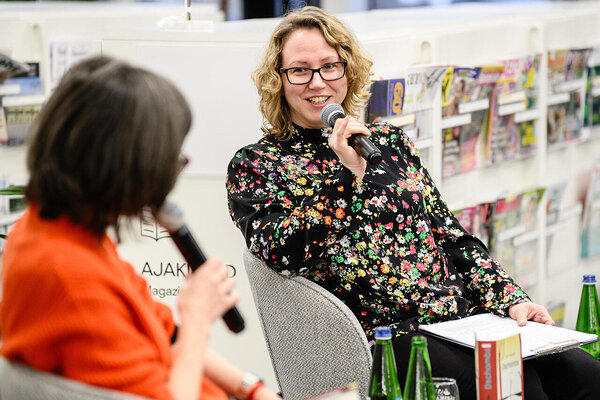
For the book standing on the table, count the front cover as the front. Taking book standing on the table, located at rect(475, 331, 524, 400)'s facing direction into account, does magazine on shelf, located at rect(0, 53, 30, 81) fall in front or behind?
behind

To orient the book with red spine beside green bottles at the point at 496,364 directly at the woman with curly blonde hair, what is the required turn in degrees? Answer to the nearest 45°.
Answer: approximately 180°

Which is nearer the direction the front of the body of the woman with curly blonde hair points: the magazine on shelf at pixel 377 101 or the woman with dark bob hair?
the woman with dark bob hair

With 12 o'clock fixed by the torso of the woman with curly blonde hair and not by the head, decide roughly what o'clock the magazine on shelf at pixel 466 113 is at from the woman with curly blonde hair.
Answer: The magazine on shelf is roughly at 8 o'clock from the woman with curly blonde hair.

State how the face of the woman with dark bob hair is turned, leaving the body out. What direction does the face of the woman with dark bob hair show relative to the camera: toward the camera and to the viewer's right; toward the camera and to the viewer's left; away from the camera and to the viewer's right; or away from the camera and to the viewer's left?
away from the camera and to the viewer's right

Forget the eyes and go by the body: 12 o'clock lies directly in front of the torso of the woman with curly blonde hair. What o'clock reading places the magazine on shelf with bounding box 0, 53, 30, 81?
The magazine on shelf is roughly at 4 o'clock from the woman with curly blonde hair.

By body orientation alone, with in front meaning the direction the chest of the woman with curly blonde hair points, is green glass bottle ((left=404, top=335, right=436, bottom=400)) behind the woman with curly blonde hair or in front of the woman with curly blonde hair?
in front

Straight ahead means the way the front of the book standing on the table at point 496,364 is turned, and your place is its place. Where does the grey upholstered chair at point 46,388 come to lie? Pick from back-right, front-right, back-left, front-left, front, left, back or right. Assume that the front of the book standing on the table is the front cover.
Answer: right

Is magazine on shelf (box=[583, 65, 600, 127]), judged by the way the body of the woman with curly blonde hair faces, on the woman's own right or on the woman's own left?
on the woman's own left

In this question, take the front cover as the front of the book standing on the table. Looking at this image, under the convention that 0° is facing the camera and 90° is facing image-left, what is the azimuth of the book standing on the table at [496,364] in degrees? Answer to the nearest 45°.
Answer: approximately 315°

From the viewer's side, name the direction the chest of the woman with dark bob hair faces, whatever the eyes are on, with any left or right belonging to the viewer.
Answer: facing away from the viewer and to the right of the viewer
